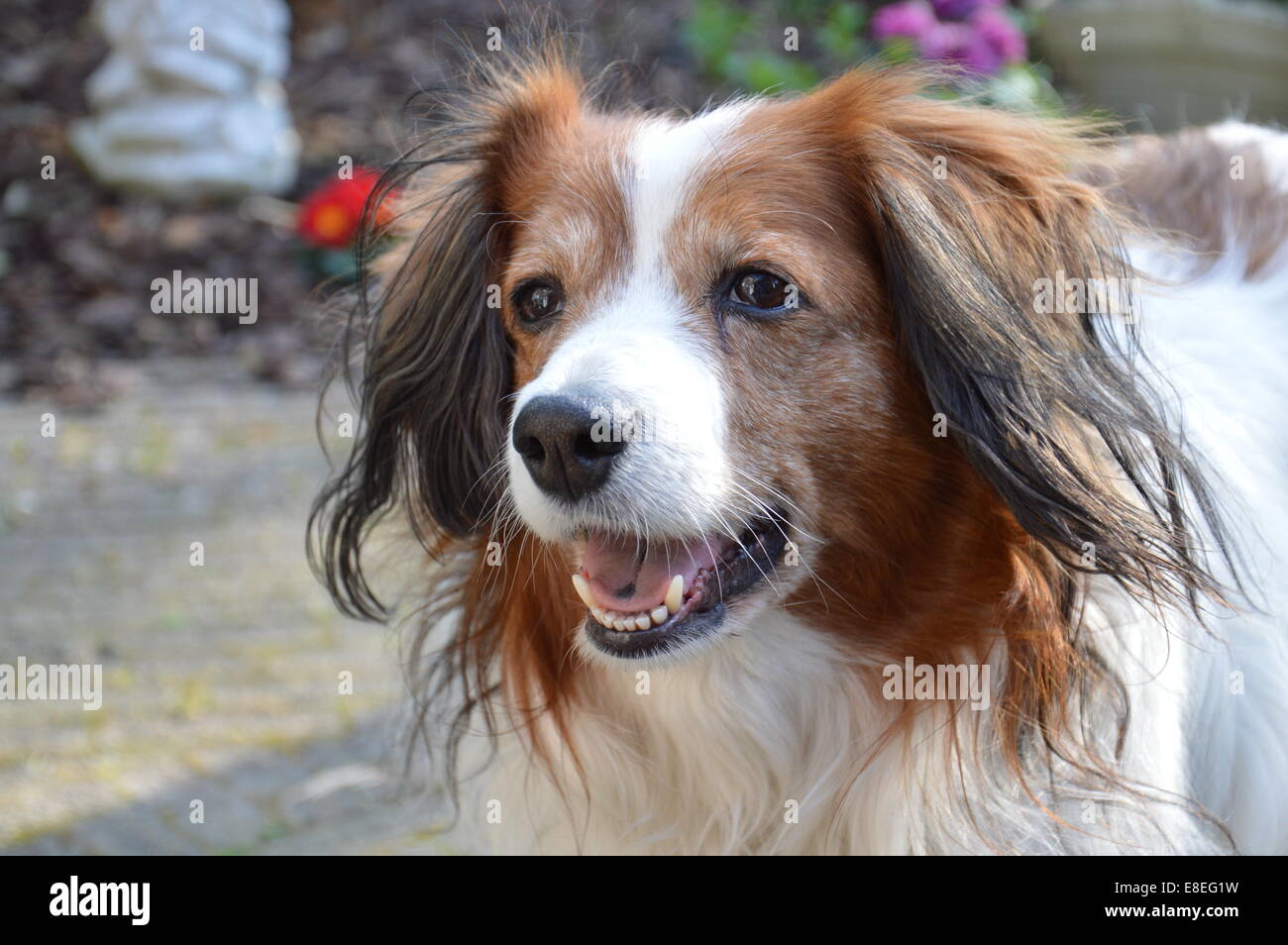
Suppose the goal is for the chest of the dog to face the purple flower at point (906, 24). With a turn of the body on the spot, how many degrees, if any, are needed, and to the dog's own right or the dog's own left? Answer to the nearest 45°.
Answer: approximately 135° to the dog's own right

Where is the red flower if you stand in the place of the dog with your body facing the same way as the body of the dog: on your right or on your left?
on your right

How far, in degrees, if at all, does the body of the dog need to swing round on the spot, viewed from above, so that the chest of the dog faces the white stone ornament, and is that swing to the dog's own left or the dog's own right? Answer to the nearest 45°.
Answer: approximately 90° to the dog's own right

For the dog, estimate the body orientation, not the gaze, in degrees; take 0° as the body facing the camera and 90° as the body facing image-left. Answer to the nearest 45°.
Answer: approximately 45°

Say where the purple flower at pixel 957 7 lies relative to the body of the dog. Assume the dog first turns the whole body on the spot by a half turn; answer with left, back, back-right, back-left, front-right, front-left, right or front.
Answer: front-left

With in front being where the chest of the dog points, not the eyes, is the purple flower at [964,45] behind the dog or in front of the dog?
behind

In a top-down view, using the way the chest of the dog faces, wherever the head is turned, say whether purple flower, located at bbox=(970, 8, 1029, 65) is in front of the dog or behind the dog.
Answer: behind
